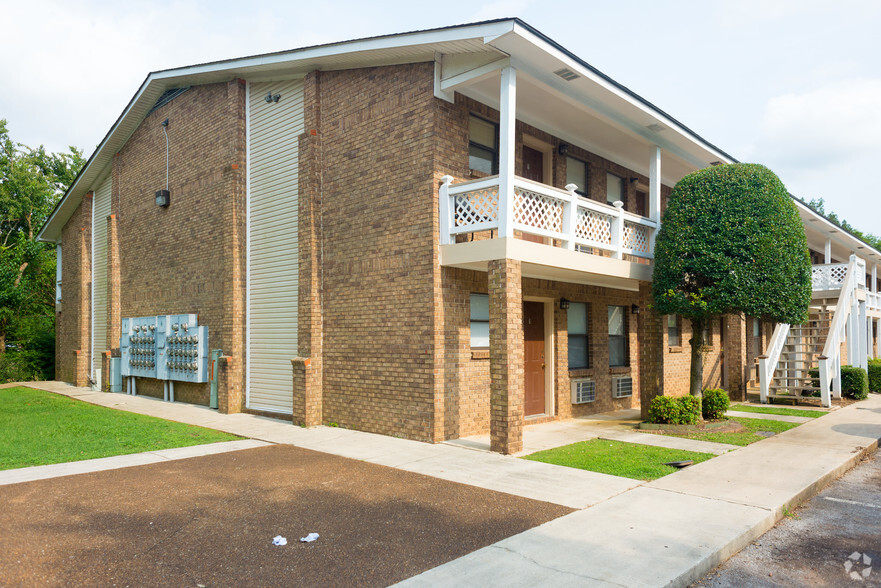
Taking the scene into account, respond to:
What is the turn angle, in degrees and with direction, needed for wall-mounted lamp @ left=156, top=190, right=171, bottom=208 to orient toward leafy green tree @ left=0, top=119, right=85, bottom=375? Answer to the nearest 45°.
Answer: approximately 135° to its right

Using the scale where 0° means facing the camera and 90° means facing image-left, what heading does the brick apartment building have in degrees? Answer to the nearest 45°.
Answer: approximately 315°

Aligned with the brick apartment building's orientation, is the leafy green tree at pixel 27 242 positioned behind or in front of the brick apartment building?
behind

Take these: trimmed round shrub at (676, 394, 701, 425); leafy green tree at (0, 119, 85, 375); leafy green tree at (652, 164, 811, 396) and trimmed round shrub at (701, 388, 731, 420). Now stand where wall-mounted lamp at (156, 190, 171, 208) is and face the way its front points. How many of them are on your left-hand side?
3

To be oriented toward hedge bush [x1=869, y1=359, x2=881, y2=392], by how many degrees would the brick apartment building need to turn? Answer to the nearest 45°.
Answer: approximately 90° to its left

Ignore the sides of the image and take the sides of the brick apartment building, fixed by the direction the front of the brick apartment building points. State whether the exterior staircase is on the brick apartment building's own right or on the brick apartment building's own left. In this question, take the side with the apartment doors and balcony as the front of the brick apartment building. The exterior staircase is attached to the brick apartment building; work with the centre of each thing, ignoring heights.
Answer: on the brick apartment building's own left

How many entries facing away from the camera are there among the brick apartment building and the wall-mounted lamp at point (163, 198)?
0
